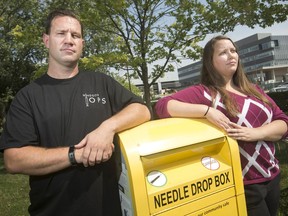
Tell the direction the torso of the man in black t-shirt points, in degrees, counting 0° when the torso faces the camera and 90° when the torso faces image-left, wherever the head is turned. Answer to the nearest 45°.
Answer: approximately 0°

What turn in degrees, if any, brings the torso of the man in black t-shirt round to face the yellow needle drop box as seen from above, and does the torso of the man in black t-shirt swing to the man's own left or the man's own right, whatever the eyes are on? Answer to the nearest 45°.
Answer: approximately 90° to the man's own left
